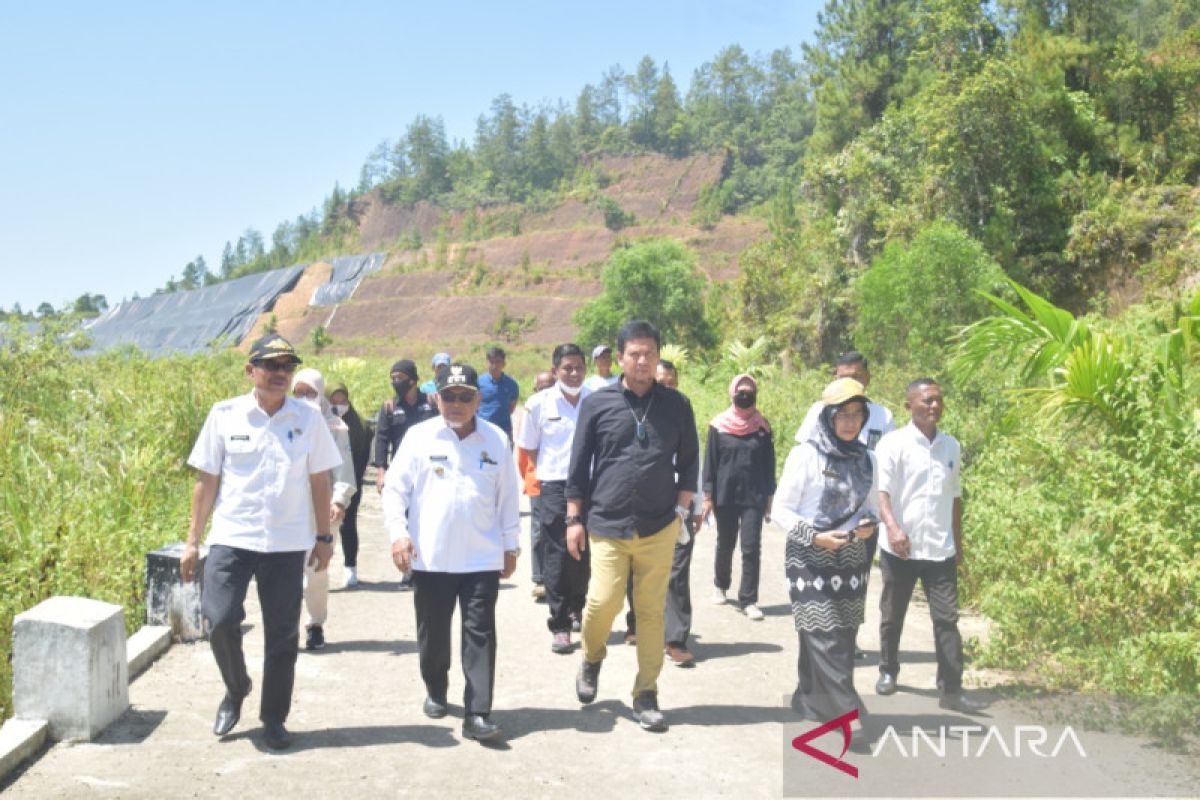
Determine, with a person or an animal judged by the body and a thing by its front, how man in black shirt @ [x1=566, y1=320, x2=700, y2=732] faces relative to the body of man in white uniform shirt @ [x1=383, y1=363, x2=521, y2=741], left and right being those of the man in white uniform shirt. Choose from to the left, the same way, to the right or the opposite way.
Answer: the same way

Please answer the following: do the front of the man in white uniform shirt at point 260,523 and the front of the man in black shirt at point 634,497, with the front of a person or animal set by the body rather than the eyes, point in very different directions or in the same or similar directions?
same or similar directions

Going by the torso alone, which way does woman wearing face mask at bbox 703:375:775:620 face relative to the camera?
toward the camera

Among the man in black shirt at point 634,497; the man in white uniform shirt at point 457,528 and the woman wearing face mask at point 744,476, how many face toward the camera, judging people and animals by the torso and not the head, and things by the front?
3

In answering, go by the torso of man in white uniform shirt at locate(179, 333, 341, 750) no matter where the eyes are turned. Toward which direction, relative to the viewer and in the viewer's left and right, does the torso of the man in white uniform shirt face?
facing the viewer

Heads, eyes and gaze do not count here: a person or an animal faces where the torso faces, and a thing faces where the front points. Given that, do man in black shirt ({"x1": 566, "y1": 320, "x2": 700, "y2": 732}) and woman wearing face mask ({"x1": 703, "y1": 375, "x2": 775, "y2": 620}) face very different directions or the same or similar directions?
same or similar directions

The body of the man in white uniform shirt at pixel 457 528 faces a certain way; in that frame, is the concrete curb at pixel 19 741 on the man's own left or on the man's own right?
on the man's own right

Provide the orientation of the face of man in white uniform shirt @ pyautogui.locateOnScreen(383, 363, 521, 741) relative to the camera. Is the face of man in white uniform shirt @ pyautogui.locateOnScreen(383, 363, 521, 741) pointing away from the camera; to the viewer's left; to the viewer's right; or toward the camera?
toward the camera

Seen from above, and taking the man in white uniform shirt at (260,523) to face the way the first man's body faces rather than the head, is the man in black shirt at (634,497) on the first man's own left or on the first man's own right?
on the first man's own left

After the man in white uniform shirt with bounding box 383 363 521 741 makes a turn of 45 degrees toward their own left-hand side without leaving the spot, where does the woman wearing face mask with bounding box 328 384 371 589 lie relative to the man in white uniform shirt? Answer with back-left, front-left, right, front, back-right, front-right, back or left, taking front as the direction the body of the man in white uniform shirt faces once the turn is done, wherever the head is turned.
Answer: back-left

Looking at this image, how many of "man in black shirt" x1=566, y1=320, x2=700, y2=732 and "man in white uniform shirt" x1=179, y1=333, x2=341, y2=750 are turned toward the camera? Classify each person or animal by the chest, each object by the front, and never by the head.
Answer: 2

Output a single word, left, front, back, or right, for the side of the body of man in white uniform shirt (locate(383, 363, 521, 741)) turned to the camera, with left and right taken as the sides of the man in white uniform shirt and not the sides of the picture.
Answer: front

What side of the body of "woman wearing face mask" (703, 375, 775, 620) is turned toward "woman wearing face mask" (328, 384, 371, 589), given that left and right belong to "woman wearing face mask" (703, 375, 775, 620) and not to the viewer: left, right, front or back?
right

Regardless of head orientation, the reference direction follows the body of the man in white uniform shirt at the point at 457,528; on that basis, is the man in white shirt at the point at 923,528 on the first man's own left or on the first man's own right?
on the first man's own left

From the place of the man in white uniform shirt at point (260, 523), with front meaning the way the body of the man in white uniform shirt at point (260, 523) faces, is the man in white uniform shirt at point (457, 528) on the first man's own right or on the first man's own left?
on the first man's own left

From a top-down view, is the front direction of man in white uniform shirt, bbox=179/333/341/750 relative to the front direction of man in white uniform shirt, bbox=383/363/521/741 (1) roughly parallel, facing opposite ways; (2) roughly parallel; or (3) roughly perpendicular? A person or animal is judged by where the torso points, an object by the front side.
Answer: roughly parallel

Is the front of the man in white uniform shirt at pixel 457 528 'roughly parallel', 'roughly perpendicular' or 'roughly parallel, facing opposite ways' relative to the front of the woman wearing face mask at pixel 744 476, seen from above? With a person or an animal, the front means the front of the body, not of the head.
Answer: roughly parallel

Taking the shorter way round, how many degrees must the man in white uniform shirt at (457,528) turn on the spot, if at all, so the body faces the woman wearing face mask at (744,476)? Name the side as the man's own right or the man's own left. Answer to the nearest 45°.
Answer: approximately 135° to the man's own left
